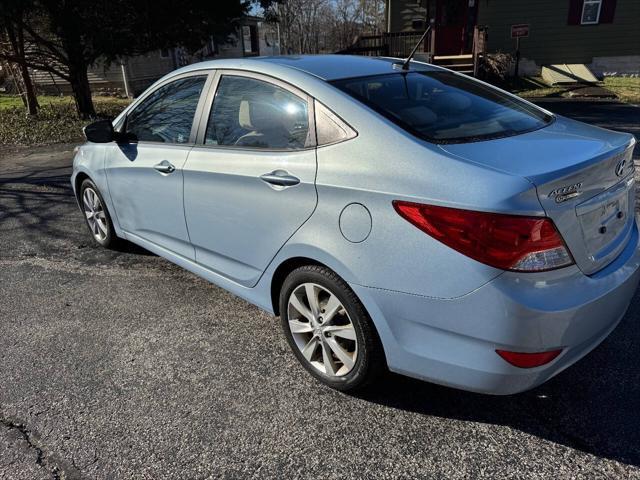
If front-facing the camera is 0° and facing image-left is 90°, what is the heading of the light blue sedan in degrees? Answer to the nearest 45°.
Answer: approximately 135°

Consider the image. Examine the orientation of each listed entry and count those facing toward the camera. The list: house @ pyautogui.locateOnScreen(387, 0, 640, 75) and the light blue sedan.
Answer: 1

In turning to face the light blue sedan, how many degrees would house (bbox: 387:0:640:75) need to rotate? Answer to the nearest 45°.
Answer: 0° — it already faces it

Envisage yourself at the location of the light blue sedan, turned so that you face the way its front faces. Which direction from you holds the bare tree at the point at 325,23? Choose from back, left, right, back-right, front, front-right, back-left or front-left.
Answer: front-right

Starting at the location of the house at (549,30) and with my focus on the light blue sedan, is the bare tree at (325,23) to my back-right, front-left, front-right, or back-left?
back-right

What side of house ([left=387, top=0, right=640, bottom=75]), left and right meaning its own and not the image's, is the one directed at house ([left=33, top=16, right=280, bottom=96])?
right
